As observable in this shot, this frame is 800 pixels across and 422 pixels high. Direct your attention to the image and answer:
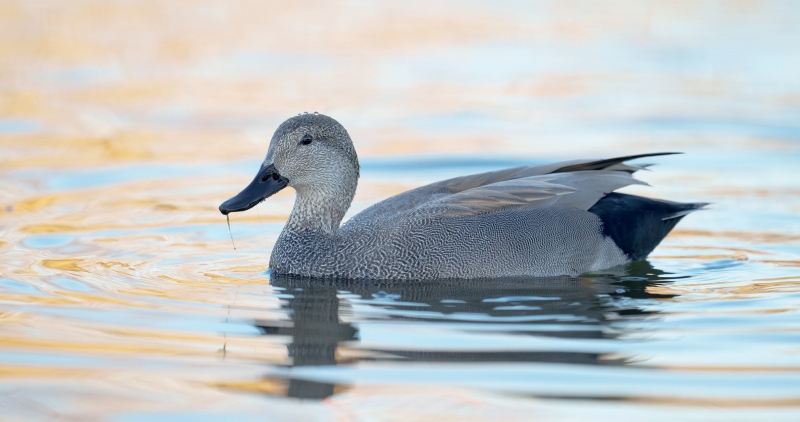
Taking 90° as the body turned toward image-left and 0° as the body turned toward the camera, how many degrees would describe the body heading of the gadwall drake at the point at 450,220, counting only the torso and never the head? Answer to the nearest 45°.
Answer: approximately 90°
